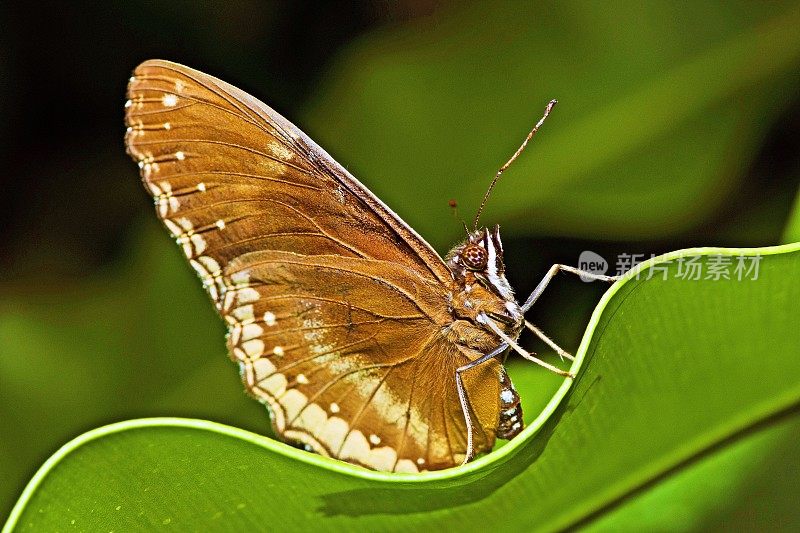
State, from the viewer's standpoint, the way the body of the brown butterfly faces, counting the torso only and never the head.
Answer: to the viewer's right

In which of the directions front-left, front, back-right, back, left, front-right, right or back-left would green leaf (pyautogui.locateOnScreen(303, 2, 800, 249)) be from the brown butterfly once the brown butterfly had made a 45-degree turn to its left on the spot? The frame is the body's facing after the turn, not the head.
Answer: front
